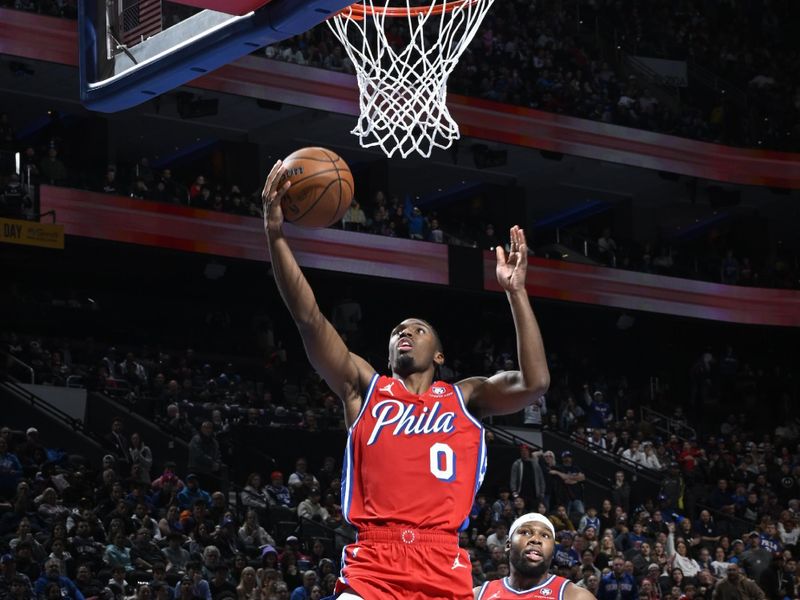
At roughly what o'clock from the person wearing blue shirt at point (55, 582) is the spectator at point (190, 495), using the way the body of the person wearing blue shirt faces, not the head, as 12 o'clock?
The spectator is roughly at 7 o'clock from the person wearing blue shirt.

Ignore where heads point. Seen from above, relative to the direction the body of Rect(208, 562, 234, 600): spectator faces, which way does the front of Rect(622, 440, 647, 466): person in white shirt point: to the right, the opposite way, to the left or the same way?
the same way

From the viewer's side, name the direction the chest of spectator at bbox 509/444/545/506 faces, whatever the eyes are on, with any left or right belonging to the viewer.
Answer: facing the viewer

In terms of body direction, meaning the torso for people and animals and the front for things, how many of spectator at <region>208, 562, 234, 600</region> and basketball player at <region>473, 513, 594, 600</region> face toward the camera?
2

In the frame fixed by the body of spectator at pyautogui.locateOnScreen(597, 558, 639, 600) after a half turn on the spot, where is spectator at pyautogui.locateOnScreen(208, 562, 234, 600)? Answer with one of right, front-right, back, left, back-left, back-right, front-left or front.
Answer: back-left

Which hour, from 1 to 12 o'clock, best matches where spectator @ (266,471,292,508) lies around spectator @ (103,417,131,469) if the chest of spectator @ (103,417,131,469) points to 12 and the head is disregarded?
spectator @ (266,471,292,508) is roughly at 11 o'clock from spectator @ (103,417,131,469).

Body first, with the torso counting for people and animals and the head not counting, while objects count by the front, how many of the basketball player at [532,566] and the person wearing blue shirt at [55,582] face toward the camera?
2

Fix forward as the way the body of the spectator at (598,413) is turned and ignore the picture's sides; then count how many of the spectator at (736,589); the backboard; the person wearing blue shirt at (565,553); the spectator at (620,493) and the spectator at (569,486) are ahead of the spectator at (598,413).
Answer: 5

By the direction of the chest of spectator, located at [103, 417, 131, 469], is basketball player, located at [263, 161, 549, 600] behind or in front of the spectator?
in front

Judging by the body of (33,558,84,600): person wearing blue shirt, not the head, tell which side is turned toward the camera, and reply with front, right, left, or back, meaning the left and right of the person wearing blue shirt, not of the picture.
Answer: front

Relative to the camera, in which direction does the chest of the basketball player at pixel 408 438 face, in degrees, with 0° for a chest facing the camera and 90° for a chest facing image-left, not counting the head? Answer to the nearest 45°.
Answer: approximately 0°

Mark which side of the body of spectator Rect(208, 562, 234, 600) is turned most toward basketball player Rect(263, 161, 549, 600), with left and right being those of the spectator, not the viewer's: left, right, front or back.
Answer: front

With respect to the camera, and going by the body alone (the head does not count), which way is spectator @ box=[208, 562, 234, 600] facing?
toward the camera

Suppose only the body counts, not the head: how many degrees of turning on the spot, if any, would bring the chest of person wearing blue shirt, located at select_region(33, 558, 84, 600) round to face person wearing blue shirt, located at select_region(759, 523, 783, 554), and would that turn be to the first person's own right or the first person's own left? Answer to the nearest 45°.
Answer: approximately 135° to the first person's own left

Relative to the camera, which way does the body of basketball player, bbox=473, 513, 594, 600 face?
toward the camera

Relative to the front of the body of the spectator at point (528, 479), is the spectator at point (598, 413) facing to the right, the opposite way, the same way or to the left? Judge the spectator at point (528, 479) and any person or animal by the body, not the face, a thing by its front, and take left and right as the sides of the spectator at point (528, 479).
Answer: the same way

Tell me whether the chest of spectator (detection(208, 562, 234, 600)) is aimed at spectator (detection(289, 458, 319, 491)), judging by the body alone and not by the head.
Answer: no

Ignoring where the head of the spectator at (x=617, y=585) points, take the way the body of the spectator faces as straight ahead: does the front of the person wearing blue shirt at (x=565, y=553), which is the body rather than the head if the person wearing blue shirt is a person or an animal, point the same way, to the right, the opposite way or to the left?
the same way

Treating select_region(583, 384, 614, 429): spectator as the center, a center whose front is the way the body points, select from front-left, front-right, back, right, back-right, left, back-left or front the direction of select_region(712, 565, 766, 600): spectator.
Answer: front
